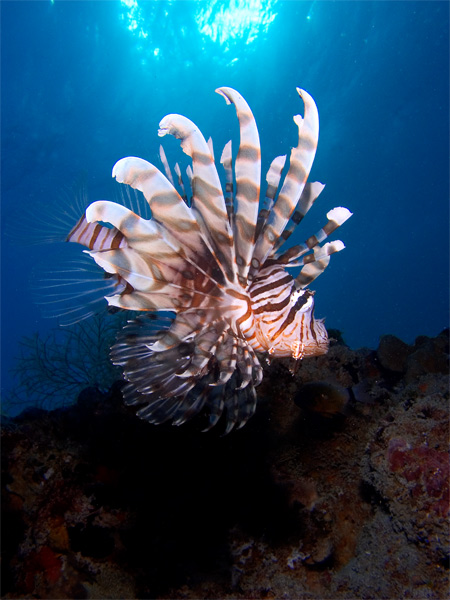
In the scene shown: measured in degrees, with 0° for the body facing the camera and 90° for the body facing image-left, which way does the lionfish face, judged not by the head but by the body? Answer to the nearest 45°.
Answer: approximately 270°
